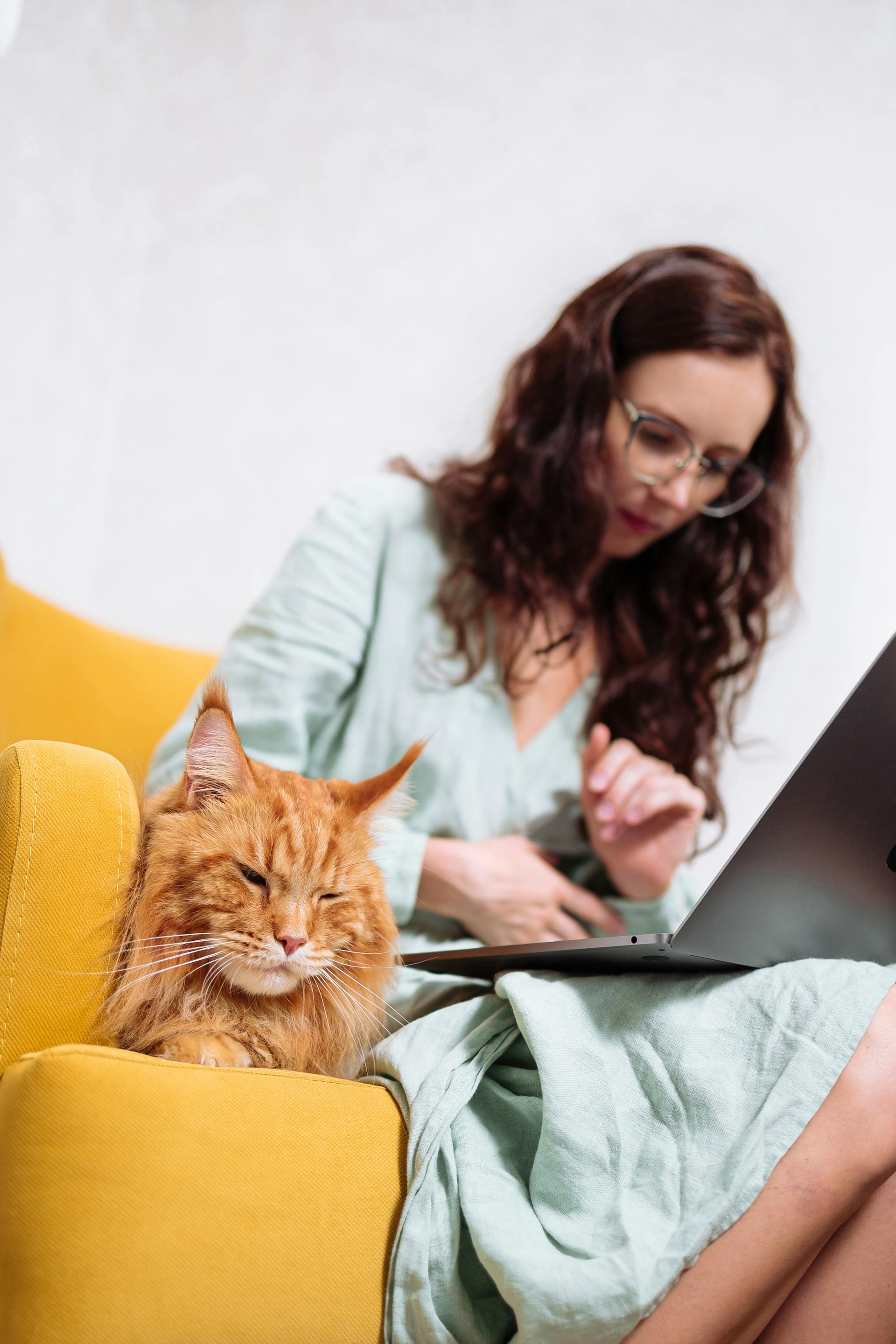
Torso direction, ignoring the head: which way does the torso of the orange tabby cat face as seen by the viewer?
toward the camera

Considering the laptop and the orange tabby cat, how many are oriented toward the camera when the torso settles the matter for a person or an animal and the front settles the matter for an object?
1

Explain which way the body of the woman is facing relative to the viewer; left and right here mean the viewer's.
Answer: facing the viewer and to the right of the viewer

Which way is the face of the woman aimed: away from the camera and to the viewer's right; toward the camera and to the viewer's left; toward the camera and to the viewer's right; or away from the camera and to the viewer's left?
toward the camera and to the viewer's right

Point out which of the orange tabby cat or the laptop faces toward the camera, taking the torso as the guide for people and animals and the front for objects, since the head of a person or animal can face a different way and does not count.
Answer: the orange tabby cat

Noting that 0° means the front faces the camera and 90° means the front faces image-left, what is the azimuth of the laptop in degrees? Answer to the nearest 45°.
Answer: approximately 135°
